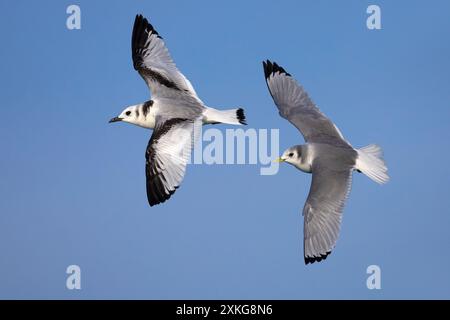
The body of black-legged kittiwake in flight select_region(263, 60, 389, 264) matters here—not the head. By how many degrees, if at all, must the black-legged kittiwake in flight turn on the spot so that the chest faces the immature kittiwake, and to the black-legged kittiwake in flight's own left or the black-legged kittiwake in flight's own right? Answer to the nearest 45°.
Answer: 0° — it already faces it

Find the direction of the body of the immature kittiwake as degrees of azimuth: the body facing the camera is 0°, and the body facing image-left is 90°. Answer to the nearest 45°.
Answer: approximately 90°

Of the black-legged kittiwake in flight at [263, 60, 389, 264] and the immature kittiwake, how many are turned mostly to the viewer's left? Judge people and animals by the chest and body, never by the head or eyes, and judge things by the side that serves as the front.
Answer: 2

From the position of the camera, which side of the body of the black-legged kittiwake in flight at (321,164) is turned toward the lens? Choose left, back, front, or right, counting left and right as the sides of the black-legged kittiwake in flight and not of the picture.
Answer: left

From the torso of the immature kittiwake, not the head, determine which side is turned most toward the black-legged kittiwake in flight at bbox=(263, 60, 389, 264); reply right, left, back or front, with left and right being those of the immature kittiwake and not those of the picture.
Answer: back
